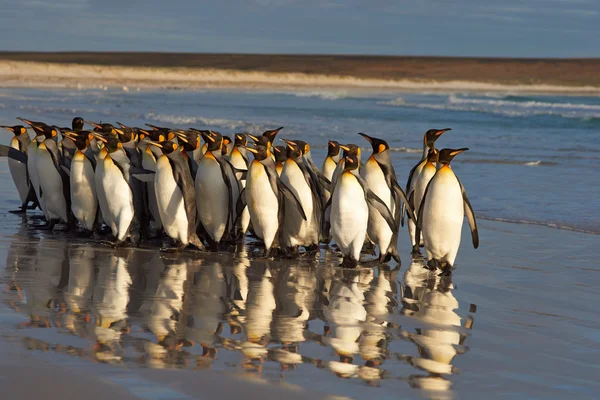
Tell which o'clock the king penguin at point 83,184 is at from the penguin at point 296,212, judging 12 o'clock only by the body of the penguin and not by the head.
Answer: The king penguin is roughly at 2 o'clock from the penguin.

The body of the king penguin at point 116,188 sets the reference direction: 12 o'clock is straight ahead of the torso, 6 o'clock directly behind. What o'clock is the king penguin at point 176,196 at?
the king penguin at point 176,196 is roughly at 8 o'clock from the king penguin at point 116,188.

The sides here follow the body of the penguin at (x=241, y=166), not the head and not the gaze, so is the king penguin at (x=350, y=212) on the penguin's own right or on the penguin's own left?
on the penguin's own left

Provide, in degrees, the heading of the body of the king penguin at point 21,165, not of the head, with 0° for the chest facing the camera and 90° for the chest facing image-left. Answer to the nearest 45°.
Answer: approximately 90°

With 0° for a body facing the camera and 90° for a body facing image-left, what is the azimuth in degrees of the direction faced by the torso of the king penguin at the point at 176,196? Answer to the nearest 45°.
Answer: approximately 45°

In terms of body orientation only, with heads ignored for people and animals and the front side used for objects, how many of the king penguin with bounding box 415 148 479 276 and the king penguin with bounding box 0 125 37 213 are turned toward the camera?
1

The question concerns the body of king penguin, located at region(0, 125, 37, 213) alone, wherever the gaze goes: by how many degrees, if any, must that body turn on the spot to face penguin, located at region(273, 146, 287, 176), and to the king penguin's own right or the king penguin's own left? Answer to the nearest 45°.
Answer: approximately 135° to the king penguin's own left
